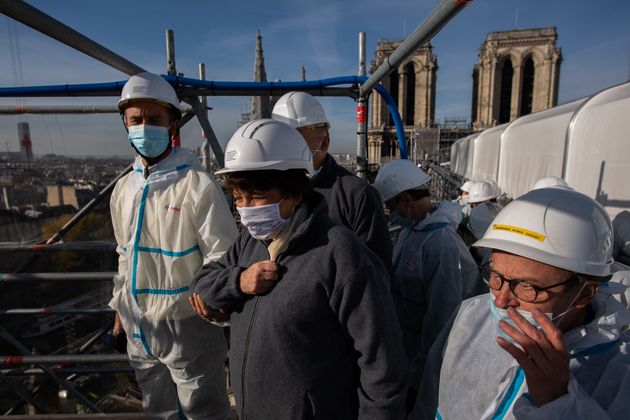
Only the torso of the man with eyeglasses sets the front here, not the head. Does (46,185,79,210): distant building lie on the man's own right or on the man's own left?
on the man's own right

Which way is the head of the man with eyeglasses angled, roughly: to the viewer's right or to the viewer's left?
to the viewer's left

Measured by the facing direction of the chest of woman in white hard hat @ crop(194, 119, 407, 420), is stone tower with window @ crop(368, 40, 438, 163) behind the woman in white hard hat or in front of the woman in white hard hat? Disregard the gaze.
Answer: behind

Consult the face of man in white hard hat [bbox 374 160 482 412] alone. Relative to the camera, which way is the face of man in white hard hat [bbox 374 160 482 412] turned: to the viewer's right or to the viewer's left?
to the viewer's left

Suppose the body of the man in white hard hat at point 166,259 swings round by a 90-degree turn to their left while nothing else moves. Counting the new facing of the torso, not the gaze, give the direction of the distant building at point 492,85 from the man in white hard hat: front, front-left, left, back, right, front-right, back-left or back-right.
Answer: left

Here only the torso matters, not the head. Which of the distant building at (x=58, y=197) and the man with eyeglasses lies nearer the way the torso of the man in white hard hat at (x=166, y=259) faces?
the man with eyeglasses

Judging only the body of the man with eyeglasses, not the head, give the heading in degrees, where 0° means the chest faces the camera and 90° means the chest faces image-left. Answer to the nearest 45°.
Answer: approximately 45°

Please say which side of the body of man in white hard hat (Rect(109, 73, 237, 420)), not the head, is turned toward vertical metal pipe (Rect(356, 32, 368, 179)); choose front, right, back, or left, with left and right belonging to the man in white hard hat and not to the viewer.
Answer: back

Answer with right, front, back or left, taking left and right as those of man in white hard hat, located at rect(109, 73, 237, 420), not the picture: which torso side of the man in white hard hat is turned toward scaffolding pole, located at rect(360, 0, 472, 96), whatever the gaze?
left

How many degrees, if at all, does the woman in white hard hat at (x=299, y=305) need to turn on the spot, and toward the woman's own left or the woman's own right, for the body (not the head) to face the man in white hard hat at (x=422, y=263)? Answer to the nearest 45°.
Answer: approximately 180°

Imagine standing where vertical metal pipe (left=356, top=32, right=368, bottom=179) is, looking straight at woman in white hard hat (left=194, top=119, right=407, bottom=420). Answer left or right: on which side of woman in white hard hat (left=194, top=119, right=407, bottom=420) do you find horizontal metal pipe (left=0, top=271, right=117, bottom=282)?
right
